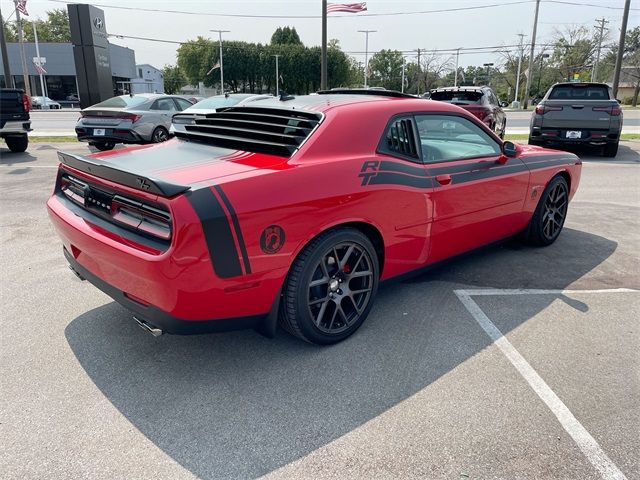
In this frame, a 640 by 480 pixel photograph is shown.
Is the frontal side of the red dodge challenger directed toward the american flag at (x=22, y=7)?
no

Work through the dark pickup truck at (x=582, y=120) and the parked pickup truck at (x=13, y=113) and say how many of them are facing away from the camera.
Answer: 2

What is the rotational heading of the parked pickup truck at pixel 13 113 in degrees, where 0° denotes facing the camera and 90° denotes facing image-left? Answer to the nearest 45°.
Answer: approximately 180°

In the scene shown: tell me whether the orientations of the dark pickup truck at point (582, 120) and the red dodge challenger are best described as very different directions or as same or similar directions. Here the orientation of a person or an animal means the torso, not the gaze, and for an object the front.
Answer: same or similar directions

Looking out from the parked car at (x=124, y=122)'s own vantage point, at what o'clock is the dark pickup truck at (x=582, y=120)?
The dark pickup truck is roughly at 2 o'clock from the parked car.

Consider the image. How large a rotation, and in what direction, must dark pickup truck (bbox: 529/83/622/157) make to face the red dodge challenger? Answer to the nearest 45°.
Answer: approximately 180°

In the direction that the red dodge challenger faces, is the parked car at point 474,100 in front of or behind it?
in front

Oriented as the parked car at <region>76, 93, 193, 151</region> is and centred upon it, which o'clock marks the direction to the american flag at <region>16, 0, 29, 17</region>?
The american flag is roughly at 10 o'clock from the parked car.

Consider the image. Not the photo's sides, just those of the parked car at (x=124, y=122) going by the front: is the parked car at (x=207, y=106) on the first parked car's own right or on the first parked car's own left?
on the first parked car's own right

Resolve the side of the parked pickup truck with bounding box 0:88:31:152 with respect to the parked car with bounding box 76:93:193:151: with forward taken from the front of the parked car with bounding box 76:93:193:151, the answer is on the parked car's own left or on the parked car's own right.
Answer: on the parked car's own left

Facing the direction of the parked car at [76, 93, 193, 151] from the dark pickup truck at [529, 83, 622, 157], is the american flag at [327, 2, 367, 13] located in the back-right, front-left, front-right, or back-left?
front-right

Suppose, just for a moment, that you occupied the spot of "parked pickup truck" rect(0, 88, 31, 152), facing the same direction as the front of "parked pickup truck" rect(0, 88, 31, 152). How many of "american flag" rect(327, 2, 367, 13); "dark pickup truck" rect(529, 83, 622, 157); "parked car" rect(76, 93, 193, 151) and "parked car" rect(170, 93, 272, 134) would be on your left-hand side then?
0

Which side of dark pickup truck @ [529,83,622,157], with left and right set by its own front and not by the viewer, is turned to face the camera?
back

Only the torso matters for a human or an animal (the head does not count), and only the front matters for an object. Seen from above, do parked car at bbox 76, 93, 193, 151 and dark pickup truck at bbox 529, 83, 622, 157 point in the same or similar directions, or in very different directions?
same or similar directions

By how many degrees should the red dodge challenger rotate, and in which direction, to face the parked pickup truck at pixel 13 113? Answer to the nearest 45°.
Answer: approximately 90° to its left

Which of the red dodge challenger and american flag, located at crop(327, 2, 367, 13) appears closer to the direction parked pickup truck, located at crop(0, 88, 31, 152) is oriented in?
the american flag

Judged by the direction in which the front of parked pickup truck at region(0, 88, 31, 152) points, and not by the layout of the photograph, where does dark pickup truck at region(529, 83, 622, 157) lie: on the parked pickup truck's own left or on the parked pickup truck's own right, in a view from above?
on the parked pickup truck's own right

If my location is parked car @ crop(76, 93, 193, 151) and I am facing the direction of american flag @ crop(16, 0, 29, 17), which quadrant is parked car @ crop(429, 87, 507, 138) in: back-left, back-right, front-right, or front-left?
back-right

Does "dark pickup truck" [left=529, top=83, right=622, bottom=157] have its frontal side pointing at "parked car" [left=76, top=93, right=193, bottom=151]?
no
